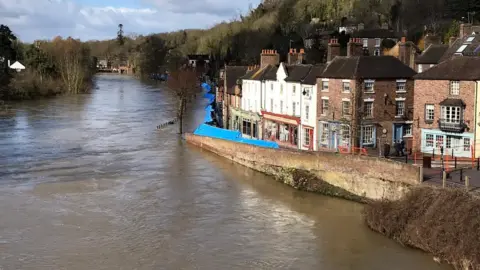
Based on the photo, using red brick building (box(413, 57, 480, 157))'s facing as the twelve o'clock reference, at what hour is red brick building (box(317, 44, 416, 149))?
red brick building (box(317, 44, 416, 149)) is roughly at 4 o'clock from red brick building (box(413, 57, 480, 157)).

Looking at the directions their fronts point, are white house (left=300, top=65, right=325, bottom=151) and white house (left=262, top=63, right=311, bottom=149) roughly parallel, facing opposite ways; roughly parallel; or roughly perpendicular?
roughly parallel

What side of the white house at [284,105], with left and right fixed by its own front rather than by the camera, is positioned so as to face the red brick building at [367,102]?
left

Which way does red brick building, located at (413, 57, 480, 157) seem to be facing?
toward the camera

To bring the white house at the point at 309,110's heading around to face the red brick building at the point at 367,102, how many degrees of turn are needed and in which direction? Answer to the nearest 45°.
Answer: approximately 90° to its left

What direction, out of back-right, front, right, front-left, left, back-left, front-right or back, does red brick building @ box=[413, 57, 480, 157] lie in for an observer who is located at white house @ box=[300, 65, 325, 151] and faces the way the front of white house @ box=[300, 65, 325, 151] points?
left

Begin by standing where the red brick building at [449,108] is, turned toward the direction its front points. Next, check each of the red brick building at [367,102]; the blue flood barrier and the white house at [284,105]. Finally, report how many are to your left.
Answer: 0

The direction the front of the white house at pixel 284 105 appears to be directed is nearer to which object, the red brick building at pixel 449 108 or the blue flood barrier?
the blue flood barrier

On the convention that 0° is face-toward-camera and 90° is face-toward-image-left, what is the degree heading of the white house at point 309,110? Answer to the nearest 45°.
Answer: approximately 45°

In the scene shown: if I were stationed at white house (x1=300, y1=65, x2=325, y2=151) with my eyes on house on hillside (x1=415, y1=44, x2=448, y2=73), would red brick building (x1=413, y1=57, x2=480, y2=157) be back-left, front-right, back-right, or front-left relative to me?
front-right

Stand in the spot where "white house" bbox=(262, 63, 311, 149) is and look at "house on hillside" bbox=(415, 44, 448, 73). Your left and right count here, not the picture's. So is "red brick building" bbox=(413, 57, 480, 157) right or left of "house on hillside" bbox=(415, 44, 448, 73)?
right

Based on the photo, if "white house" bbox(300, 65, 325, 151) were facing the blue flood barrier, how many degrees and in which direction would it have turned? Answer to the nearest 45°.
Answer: approximately 45° to its right

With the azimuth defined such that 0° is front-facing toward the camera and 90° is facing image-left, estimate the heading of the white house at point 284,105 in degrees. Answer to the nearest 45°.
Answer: approximately 45°

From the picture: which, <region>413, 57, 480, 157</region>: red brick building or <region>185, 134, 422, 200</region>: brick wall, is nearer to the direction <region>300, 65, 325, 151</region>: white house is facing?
the brick wall

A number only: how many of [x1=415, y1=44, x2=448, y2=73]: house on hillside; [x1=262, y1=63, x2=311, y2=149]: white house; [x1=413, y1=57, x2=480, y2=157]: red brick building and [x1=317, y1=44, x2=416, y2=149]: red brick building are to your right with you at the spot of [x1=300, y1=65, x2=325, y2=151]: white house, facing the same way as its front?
1
